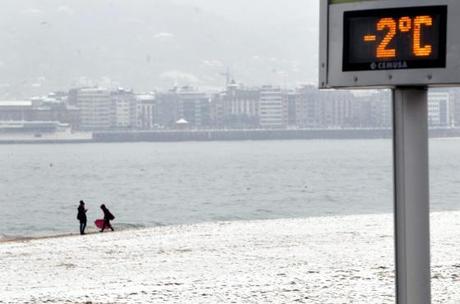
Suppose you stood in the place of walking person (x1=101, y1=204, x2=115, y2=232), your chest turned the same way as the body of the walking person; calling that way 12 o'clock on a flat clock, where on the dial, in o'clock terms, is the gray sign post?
The gray sign post is roughly at 9 o'clock from the walking person.

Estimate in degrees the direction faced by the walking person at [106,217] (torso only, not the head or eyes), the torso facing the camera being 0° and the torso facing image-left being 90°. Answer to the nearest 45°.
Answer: approximately 90°
